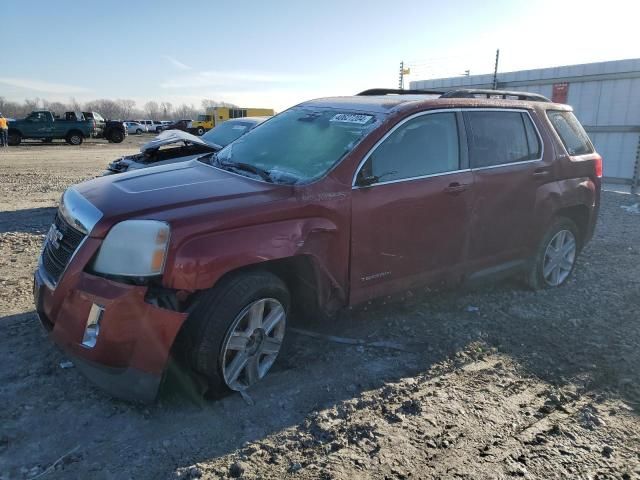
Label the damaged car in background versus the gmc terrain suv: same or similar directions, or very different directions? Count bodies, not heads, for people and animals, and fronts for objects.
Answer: same or similar directions

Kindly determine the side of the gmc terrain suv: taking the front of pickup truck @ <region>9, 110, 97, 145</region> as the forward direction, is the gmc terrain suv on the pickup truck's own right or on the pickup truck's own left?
on the pickup truck's own left

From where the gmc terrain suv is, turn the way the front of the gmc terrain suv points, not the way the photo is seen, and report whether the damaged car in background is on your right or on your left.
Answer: on your right

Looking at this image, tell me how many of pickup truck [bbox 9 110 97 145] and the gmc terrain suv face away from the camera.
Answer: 0

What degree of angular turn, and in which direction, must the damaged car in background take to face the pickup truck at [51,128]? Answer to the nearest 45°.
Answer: approximately 135° to its right

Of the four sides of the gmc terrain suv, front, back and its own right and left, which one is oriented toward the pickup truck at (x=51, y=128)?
right

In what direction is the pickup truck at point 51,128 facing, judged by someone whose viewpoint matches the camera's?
facing to the left of the viewer

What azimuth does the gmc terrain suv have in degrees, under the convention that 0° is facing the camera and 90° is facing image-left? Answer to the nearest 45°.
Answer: approximately 45°

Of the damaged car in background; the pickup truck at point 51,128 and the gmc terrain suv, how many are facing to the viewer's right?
0

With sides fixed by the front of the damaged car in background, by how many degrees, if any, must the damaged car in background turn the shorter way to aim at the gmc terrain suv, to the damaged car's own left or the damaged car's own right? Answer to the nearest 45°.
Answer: approximately 45° to the damaged car's own left

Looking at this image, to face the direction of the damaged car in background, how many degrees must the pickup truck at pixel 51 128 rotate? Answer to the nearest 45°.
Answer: approximately 90° to its left

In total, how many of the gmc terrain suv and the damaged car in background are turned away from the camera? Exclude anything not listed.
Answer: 0

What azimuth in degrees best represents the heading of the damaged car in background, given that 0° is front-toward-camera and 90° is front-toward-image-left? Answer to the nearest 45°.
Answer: approximately 45°
